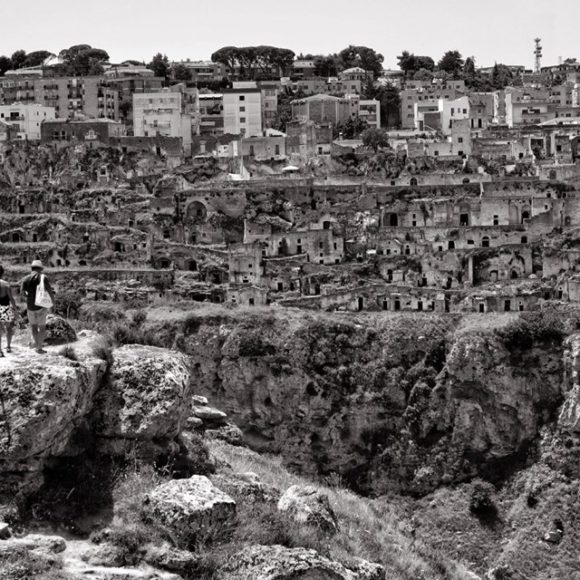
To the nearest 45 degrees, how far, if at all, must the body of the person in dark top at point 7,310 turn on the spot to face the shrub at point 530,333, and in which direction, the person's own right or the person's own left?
approximately 45° to the person's own right

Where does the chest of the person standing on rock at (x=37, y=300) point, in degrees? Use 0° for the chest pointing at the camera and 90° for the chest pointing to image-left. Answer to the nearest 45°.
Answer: approximately 180°

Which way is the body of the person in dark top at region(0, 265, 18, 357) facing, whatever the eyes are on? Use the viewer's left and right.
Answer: facing away from the viewer

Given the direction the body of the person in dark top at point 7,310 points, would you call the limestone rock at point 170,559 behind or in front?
behind

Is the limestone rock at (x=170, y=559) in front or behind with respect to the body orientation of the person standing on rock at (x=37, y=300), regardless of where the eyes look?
behind

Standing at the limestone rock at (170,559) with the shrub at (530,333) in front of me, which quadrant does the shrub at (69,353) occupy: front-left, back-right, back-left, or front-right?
front-left

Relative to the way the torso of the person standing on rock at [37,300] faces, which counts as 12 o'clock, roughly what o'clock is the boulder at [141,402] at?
The boulder is roughly at 4 o'clock from the person standing on rock.

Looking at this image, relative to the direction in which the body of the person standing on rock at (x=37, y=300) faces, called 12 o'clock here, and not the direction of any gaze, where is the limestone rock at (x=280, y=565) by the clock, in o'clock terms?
The limestone rock is roughly at 5 o'clock from the person standing on rock.

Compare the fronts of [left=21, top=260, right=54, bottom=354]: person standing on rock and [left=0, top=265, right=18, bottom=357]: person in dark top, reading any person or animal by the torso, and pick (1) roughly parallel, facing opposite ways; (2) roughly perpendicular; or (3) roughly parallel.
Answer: roughly parallel

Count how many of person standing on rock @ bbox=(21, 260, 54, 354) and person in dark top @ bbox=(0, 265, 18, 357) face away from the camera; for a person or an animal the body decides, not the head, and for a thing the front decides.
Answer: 2
